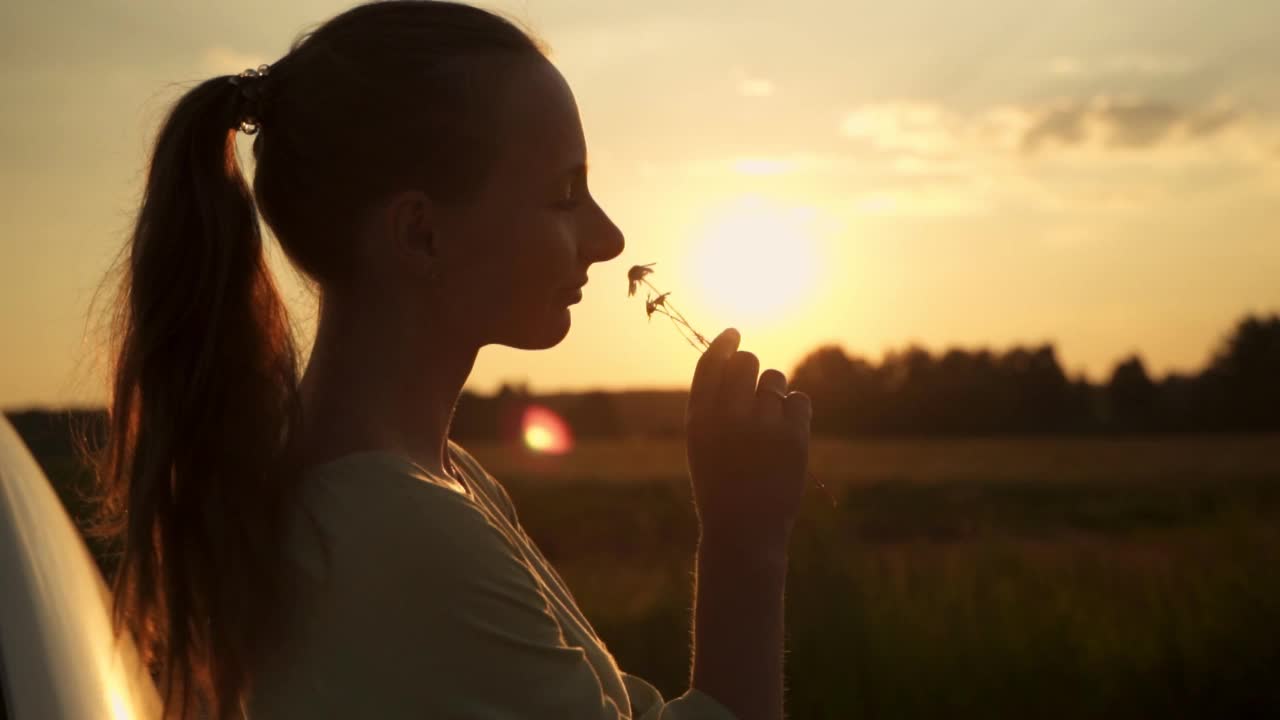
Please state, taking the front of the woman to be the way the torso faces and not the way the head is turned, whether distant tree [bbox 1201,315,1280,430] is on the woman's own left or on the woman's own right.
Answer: on the woman's own left

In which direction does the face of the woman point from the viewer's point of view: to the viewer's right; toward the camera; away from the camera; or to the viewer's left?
to the viewer's right

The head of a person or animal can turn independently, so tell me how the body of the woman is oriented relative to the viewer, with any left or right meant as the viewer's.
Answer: facing to the right of the viewer

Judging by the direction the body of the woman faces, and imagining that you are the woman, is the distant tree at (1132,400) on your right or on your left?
on your left
